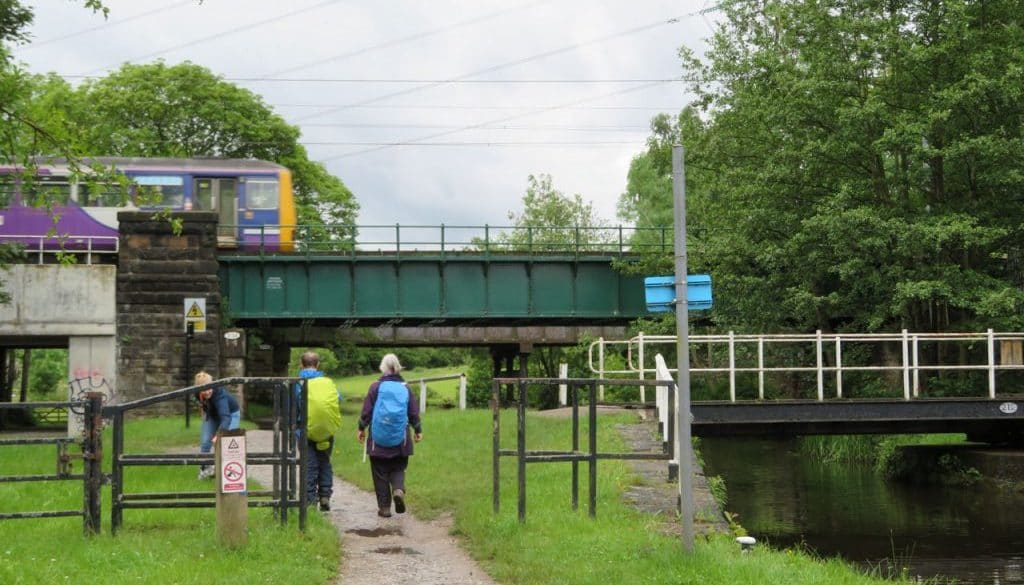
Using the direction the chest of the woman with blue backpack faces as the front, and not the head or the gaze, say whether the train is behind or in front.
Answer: in front

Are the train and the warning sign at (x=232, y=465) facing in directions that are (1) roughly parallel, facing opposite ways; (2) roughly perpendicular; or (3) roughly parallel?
roughly perpendicular

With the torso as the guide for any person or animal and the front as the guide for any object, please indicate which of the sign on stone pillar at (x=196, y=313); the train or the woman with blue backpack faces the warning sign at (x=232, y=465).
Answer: the sign on stone pillar

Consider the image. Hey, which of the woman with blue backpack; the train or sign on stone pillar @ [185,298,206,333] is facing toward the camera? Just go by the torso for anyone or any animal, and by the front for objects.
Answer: the sign on stone pillar

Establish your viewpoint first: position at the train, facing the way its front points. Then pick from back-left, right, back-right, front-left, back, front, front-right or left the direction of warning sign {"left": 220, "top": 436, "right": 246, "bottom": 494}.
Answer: right

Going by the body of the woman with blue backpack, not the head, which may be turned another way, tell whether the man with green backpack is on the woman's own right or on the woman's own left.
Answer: on the woman's own left

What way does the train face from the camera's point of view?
to the viewer's right

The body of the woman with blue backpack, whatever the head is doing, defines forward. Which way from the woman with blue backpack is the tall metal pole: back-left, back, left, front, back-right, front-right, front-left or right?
back-right

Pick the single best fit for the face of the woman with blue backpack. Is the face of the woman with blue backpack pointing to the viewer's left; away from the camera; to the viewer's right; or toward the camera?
away from the camera

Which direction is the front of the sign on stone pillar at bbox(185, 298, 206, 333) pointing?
toward the camera

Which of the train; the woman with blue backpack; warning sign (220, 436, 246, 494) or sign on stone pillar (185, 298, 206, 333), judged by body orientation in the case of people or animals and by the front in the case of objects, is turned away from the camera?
the woman with blue backpack

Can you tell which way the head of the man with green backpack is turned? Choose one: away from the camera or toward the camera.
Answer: away from the camera

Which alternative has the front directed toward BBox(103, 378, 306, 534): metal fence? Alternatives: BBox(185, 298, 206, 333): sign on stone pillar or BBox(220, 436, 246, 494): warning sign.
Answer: the sign on stone pillar

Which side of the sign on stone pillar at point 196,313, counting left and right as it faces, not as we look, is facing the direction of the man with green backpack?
front

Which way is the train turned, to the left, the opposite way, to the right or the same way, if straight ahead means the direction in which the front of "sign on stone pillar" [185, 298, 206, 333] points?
to the left

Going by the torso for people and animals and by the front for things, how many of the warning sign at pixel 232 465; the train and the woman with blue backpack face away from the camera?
1

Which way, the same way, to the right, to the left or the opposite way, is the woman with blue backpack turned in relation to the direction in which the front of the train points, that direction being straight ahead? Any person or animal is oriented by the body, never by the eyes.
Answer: to the left

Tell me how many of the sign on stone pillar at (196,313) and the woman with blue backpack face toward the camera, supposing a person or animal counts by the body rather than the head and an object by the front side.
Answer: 1

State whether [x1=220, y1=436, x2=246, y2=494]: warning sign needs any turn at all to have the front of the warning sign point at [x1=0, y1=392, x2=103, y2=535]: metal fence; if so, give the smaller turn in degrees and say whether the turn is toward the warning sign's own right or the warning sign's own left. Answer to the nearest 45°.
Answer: approximately 135° to the warning sign's own right

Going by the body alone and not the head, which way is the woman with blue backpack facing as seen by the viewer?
away from the camera

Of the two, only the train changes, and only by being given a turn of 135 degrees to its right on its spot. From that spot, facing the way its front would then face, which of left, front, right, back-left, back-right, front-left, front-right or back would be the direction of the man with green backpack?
front-left
